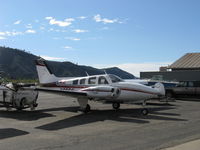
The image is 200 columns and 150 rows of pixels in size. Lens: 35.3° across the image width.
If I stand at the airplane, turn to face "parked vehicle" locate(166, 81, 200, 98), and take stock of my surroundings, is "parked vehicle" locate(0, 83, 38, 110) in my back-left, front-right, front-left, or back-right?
back-left

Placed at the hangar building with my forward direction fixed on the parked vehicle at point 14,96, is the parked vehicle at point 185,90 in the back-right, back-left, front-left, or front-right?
front-left

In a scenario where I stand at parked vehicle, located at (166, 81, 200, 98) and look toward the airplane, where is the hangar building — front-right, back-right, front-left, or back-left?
back-right

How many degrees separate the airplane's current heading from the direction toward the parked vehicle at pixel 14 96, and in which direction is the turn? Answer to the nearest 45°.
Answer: approximately 135° to its right

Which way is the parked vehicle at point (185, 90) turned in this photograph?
to the viewer's left

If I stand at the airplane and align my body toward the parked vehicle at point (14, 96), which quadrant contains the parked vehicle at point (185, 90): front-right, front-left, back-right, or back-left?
back-right

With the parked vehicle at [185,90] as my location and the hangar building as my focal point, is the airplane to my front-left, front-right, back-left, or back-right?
back-left

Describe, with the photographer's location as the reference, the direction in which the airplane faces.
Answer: facing the viewer and to the right of the viewer

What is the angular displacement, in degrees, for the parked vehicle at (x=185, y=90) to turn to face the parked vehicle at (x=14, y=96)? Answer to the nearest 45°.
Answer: approximately 45° to its left
